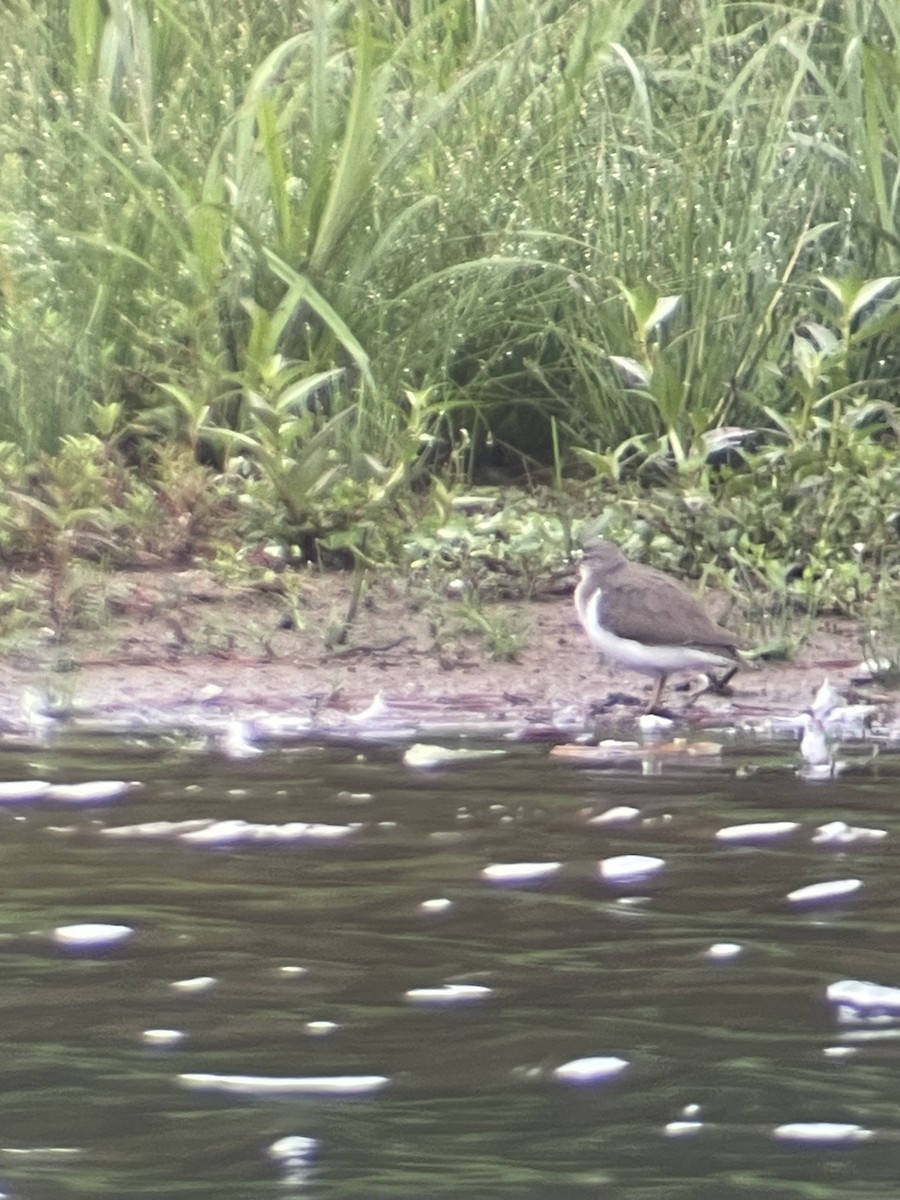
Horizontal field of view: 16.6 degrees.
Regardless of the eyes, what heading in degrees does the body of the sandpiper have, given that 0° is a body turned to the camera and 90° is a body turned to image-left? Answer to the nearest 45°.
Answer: approximately 90°
